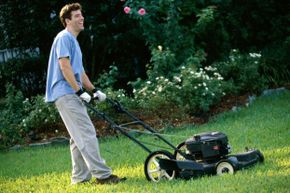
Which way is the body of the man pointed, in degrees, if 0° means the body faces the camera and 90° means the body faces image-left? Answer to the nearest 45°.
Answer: approximately 270°

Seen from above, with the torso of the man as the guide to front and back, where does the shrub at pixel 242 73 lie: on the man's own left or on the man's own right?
on the man's own left

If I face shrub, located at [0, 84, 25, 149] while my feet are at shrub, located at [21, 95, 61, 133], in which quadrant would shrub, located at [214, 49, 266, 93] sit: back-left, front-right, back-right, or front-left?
back-right

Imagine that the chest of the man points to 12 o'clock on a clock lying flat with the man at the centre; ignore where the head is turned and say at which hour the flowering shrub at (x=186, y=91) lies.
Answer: The flowering shrub is roughly at 10 o'clock from the man.

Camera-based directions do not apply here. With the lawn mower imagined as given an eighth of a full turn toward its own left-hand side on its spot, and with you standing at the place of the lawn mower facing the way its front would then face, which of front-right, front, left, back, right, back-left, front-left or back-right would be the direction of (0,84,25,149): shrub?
left

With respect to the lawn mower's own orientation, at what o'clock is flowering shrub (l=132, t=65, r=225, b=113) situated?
The flowering shrub is roughly at 9 o'clock from the lawn mower.

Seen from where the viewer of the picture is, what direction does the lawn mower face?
facing to the right of the viewer

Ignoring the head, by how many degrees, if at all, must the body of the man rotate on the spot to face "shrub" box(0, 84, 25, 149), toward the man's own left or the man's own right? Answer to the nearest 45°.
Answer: approximately 90° to the man's own left
